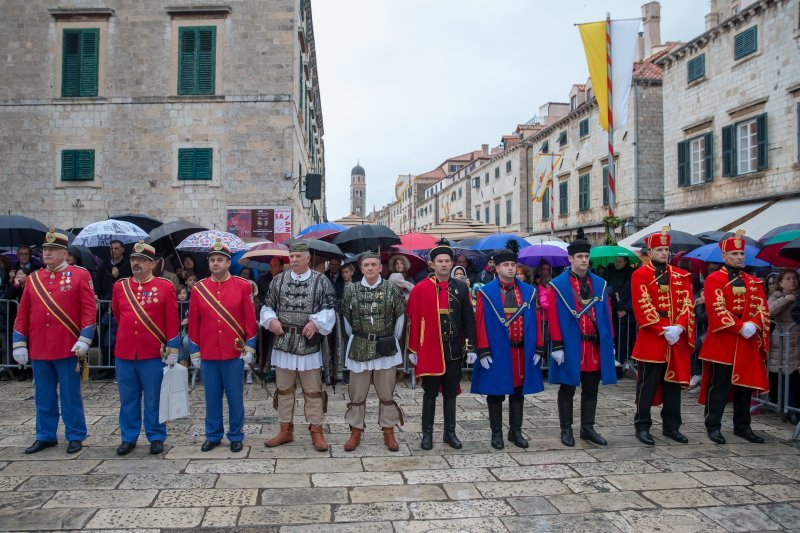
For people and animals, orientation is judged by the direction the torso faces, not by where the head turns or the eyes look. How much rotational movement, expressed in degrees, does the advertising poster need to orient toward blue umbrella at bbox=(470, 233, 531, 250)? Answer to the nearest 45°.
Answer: approximately 45° to its left

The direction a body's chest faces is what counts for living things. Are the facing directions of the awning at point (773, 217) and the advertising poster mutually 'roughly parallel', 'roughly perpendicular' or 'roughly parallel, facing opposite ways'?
roughly perpendicular

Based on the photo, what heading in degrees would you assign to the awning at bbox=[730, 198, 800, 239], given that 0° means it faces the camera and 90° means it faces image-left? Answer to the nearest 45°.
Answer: approximately 45°

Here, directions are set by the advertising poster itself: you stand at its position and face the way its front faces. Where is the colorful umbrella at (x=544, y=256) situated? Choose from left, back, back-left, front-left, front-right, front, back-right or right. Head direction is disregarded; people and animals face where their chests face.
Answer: front-left

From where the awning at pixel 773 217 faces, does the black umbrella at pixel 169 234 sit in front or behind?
in front

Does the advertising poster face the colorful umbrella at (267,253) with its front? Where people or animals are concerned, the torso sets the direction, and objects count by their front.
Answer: yes

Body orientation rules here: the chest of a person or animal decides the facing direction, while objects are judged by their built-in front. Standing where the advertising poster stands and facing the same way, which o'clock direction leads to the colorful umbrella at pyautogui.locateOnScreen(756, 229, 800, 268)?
The colorful umbrella is roughly at 11 o'clock from the advertising poster.

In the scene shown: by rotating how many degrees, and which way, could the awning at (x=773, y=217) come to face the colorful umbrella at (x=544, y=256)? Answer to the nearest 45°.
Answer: approximately 45° to its left

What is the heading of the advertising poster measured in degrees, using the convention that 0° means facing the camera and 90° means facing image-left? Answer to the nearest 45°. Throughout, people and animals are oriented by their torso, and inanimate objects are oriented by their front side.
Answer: approximately 0°

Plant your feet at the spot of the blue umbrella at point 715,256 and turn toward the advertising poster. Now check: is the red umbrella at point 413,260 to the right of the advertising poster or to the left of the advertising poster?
left
